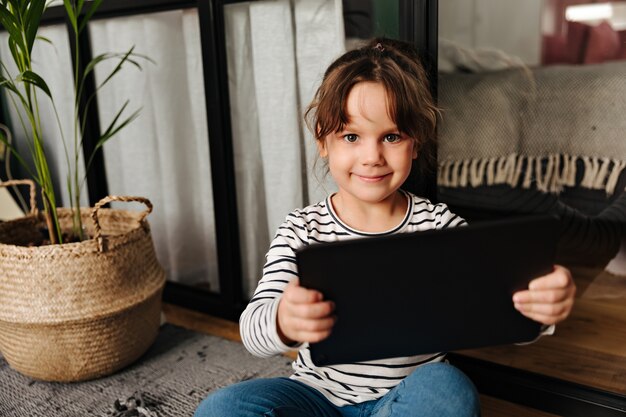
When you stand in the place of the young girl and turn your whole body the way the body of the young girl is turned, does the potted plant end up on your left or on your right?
on your right

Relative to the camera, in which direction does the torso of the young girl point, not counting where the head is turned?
toward the camera

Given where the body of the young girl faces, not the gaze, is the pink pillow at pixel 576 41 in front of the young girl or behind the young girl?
behind

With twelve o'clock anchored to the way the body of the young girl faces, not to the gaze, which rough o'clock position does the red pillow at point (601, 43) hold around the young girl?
The red pillow is roughly at 7 o'clock from the young girl.
